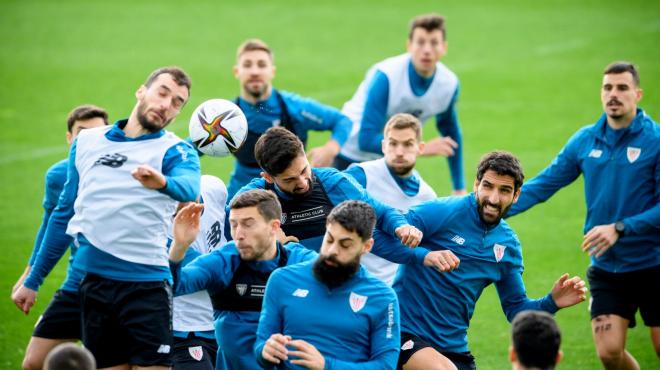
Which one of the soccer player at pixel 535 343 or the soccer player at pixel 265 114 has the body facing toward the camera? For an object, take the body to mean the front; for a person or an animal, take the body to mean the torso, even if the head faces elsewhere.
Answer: the soccer player at pixel 265 114

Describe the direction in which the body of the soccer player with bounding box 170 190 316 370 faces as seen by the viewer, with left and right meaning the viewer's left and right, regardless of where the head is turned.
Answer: facing the viewer and to the left of the viewer

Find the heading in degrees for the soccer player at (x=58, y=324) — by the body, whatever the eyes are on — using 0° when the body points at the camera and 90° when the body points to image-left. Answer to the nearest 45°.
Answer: approximately 315°

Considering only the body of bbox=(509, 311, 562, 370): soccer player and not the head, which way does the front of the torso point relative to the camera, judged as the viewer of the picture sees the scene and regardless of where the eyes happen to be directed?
away from the camera

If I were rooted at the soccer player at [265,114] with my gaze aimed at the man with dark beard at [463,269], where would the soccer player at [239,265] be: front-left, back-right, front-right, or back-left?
front-right

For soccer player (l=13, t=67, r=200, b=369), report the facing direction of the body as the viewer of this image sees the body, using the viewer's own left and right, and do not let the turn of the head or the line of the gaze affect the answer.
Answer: facing the viewer

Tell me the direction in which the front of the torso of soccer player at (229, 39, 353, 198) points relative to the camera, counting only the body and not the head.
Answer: toward the camera

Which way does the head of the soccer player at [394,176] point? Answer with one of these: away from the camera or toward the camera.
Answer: toward the camera

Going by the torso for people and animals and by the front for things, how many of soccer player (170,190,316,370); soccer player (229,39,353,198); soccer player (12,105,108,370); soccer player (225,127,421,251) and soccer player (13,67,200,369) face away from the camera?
0

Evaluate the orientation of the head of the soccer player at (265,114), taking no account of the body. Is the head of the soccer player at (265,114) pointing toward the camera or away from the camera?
toward the camera

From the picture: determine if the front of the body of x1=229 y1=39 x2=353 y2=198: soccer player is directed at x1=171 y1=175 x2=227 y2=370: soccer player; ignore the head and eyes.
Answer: yes

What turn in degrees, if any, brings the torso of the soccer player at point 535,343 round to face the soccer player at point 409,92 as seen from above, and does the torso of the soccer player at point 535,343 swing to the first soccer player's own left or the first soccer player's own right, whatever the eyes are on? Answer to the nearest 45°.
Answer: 0° — they already face them

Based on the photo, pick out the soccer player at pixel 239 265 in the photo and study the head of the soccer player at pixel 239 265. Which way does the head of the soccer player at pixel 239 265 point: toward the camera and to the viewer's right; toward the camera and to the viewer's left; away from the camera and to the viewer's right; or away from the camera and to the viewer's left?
toward the camera and to the viewer's left

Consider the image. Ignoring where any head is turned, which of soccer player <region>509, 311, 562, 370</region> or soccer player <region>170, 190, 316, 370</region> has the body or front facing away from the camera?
soccer player <region>509, 311, 562, 370</region>
